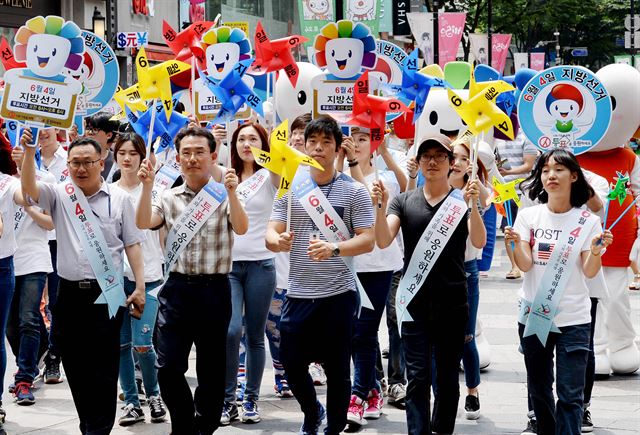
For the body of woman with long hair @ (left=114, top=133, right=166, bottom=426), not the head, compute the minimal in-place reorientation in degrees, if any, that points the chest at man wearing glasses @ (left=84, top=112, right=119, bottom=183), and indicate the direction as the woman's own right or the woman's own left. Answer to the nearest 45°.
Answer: approximately 180°

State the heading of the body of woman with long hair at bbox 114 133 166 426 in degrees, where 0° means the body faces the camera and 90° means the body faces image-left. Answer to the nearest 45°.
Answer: approximately 0°

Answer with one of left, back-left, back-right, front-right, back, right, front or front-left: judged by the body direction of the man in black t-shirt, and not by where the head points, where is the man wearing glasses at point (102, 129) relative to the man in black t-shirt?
back-right

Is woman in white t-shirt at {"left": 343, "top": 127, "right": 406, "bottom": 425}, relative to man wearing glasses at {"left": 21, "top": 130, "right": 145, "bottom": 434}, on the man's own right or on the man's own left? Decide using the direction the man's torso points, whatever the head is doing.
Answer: on the man's own left

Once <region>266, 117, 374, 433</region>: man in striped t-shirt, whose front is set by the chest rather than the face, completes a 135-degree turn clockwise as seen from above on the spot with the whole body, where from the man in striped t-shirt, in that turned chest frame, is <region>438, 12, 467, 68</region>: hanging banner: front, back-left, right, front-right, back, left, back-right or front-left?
front-right
